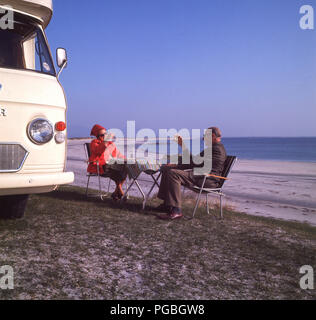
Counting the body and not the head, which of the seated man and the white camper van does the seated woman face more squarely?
the seated man

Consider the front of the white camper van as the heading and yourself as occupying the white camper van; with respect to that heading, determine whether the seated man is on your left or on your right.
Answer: on your left

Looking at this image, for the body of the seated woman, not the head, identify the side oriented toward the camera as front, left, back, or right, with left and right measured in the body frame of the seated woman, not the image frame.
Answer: right

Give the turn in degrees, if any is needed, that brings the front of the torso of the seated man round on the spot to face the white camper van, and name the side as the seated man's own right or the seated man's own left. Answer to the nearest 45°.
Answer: approximately 45° to the seated man's own left

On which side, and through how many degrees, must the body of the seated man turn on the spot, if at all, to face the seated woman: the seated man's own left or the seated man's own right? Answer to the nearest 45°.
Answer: approximately 45° to the seated man's own right

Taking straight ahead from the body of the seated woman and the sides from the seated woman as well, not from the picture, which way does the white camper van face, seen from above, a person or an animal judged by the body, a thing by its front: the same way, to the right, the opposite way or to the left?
to the right

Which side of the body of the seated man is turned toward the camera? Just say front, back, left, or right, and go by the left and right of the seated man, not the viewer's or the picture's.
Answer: left

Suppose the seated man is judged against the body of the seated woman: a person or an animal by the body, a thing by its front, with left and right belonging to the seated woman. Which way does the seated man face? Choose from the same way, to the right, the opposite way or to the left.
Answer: the opposite way
